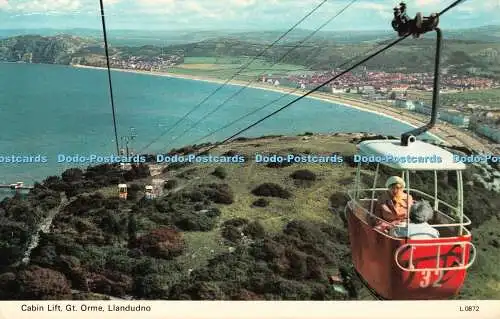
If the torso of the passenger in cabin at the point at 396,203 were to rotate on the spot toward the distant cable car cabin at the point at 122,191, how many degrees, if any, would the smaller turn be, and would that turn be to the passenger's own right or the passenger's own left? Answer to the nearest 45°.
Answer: approximately 180°

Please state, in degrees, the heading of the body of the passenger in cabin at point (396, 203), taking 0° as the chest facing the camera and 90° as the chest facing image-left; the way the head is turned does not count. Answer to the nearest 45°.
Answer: approximately 315°

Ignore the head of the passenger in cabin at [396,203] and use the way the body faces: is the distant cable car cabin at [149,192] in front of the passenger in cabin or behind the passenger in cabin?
behind
